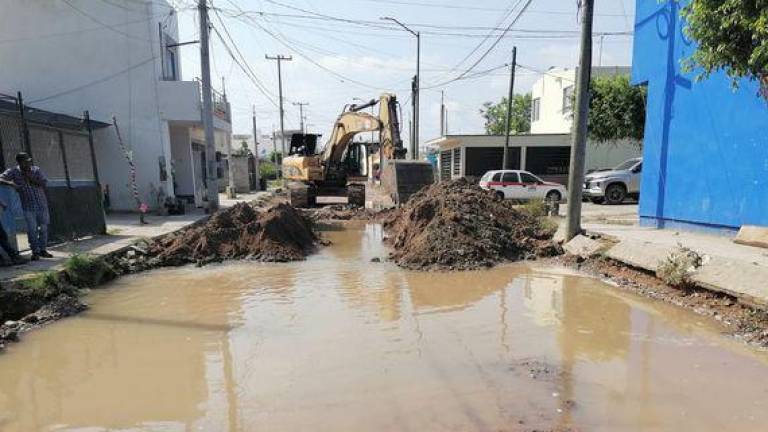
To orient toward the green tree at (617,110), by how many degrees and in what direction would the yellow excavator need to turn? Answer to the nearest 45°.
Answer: approximately 45° to its left

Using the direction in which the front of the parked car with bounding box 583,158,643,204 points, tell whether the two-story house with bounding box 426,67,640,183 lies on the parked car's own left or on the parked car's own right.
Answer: on the parked car's own right

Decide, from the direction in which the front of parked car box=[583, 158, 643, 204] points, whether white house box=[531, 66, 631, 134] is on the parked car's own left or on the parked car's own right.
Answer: on the parked car's own right

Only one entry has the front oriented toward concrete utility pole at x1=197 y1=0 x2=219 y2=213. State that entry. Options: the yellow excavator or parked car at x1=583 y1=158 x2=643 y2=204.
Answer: the parked car

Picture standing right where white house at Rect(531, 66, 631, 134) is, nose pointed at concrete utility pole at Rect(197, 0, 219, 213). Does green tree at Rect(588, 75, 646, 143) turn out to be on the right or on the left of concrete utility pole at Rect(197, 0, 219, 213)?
left

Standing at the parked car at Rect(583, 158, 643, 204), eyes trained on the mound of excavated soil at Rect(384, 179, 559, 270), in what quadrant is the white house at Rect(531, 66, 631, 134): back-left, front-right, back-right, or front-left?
back-right

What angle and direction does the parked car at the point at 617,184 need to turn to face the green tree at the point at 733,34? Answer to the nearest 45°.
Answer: approximately 45° to its left

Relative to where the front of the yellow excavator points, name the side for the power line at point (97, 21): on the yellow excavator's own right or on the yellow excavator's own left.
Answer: on the yellow excavator's own right

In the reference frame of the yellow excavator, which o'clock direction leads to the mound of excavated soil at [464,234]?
The mound of excavated soil is roughly at 1 o'clock from the yellow excavator.

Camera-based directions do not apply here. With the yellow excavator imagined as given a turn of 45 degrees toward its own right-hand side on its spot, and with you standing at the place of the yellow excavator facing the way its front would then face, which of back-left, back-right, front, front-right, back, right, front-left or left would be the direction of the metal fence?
front-right

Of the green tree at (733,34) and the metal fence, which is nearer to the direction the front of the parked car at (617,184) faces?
the metal fence

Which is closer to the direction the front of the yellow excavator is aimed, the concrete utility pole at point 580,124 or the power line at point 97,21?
the concrete utility pole

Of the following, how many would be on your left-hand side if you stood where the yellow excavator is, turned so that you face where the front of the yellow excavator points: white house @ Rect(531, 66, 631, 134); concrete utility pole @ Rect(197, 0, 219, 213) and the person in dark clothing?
1

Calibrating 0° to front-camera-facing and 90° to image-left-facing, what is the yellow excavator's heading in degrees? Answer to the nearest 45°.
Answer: approximately 315°
